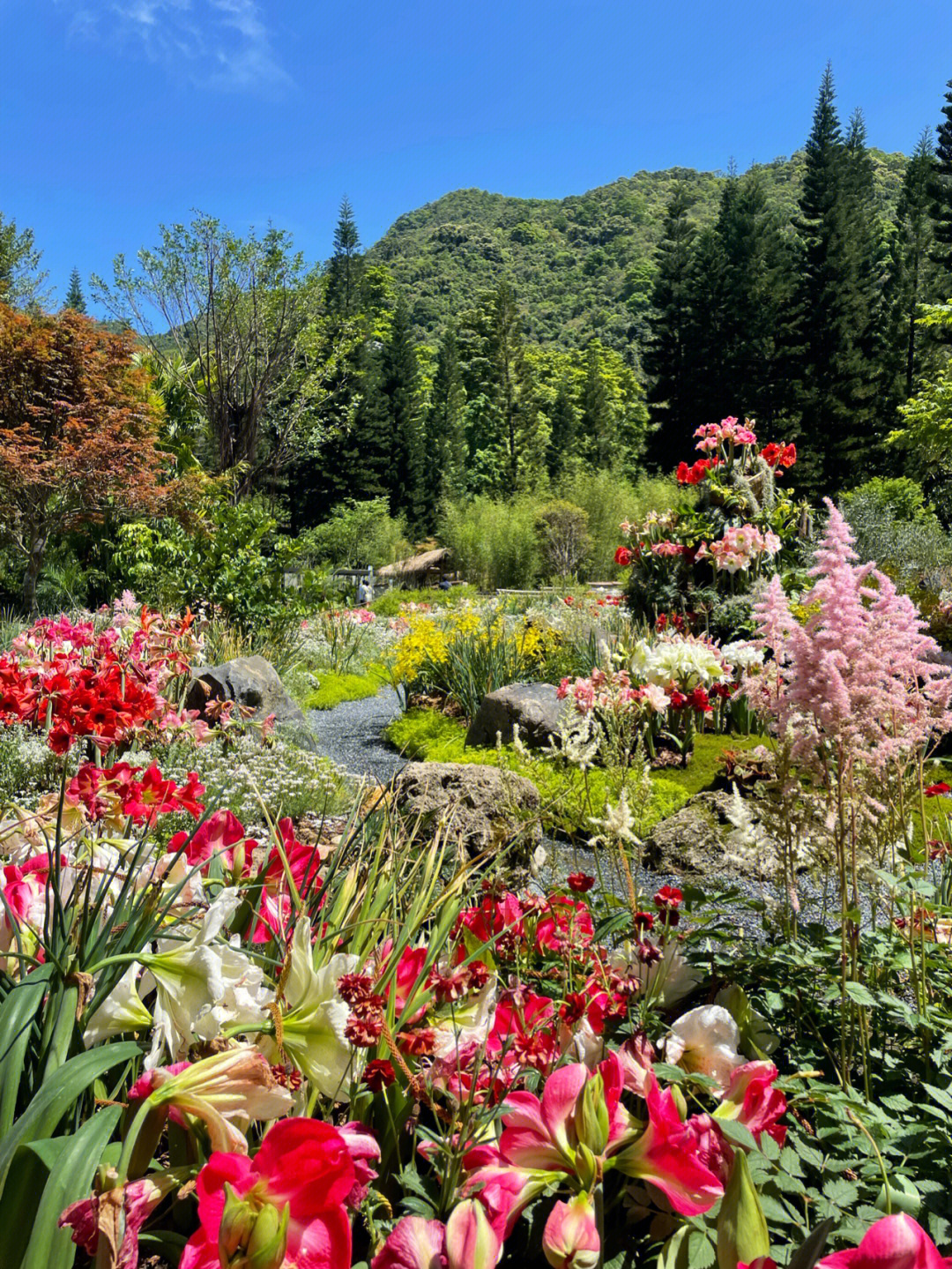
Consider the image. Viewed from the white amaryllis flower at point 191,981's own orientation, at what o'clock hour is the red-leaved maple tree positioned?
The red-leaved maple tree is roughly at 9 o'clock from the white amaryllis flower.

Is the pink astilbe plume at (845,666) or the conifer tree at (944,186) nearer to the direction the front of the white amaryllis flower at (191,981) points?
the pink astilbe plume

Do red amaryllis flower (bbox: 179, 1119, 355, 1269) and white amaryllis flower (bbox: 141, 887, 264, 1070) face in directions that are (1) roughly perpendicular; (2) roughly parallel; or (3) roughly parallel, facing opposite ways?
roughly perpendicular
